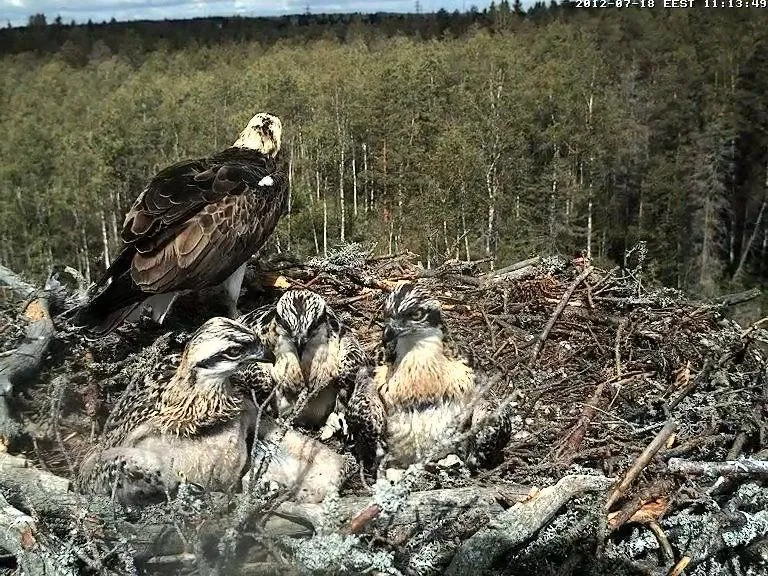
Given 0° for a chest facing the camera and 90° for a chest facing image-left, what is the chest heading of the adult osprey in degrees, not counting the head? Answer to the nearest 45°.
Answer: approximately 225°

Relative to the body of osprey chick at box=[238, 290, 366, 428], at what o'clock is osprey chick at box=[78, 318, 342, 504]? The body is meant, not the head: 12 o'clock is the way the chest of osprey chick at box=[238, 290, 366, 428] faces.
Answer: osprey chick at box=[78, 318, 342, 504] is roughly at 1 o'clock from osprey chick at box=[238, 290, 366, 428].

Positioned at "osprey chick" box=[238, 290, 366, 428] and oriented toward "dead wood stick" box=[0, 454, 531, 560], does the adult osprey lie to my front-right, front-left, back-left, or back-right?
back-right

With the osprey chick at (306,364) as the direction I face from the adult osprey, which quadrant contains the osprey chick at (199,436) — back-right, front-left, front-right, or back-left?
front-right

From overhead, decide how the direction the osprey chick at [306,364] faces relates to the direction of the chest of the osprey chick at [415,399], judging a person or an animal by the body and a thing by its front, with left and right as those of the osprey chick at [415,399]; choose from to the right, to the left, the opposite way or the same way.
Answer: the same way

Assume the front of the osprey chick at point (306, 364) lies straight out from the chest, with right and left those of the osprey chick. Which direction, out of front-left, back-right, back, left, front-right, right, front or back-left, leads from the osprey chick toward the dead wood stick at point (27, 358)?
right

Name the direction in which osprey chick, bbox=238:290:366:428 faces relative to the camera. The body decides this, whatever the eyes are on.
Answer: toward the camera

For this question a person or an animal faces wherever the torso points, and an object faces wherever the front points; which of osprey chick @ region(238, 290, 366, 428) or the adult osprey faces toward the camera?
the osprey chick

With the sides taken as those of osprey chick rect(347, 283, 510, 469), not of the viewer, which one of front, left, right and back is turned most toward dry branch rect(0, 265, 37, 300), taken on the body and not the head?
right

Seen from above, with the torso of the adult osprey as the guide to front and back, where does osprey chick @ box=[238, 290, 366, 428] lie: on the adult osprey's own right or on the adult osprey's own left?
on the adult osprey's own right

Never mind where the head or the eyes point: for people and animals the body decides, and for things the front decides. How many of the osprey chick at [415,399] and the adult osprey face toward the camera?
1
